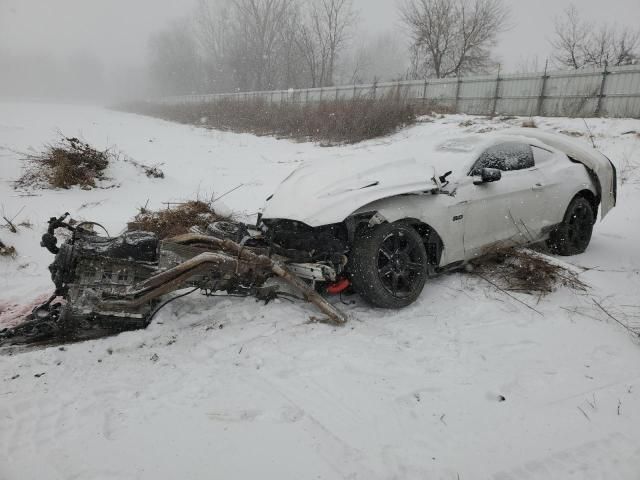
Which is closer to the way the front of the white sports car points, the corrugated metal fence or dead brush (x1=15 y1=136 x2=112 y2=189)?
the dead brush

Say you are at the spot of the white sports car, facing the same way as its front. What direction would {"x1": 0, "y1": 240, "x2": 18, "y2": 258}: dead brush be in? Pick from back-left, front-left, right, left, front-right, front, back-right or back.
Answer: front-right

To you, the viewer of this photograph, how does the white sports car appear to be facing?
facing the viewer and to the left of the viewer

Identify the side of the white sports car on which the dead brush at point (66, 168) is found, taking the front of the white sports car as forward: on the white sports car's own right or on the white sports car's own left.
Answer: on the white sports car's own right

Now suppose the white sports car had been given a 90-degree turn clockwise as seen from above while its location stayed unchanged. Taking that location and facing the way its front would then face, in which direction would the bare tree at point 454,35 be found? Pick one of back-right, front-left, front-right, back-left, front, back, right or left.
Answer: front-right

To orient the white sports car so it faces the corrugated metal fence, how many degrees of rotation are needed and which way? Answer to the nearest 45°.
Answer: approximately 135° to its right

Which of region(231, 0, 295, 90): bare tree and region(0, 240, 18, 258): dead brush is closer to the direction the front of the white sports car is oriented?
the dead brush

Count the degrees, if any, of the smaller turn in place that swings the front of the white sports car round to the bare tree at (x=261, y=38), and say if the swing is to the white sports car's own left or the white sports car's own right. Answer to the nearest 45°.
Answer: approximately 90° to the white sports car's own right

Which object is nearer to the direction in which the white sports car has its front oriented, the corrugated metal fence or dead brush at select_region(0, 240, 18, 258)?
the dead brush

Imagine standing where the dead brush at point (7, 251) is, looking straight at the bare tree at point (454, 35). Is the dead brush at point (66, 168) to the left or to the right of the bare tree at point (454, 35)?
left
